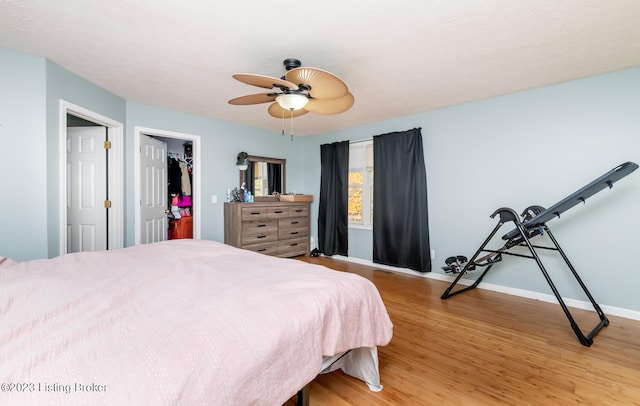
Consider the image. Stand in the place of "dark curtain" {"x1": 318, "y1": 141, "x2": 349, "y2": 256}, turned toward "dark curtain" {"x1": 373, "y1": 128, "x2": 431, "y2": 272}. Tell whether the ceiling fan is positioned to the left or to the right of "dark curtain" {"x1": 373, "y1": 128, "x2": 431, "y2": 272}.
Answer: right

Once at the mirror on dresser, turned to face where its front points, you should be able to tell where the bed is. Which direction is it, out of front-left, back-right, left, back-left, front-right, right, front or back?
front-right

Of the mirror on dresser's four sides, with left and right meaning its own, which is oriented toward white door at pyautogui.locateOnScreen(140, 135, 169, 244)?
right

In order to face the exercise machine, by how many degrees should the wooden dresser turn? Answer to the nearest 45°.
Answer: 0° — it already faces it

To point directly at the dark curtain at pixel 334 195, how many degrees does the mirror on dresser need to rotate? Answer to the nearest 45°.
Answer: approximately 45° to its left

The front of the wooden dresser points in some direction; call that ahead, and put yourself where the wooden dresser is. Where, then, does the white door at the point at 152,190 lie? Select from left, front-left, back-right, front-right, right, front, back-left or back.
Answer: back-right

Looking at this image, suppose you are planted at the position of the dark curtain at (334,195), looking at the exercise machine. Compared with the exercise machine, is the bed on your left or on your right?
right

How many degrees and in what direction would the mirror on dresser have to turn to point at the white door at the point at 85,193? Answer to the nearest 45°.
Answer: approximately 90° to its right

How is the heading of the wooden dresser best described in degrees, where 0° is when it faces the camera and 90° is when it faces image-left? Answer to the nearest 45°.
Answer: approximately 315°
